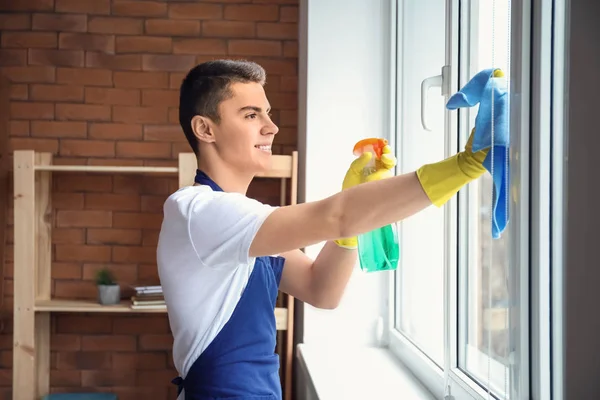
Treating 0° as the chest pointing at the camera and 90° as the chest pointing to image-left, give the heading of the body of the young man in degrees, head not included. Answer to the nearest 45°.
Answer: approximately 270°

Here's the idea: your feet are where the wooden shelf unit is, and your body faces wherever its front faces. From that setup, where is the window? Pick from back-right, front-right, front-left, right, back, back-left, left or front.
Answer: front-left

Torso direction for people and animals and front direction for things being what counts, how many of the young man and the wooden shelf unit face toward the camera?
1

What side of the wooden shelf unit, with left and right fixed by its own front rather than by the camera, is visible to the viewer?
front

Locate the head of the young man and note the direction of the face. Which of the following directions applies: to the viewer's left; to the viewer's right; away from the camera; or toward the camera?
to the viewer's right

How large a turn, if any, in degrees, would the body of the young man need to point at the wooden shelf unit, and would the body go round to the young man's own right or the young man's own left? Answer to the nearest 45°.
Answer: approximately 135° to the young man's own left

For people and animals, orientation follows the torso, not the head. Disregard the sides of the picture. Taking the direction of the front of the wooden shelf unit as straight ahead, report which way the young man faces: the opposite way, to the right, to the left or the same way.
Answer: to the left
